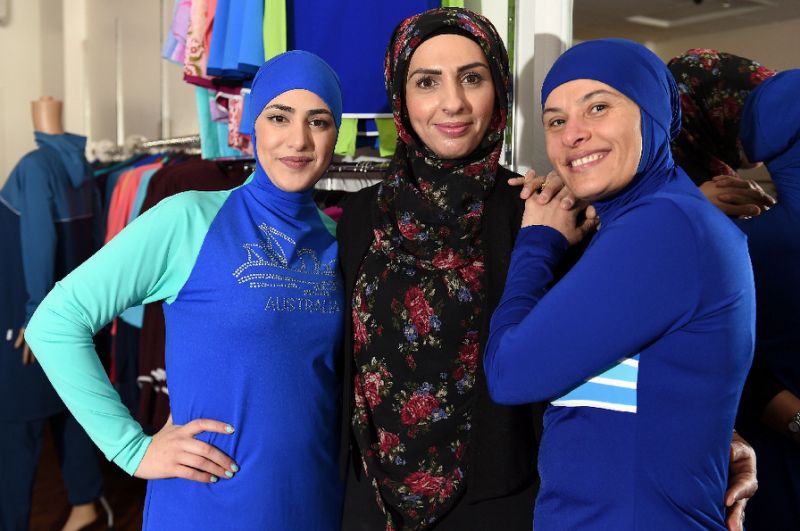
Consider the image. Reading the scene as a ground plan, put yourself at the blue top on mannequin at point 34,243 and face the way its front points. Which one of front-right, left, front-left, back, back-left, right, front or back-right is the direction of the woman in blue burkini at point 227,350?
left

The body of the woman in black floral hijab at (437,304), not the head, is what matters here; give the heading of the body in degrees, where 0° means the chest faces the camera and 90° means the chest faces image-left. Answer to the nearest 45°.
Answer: approximately 0°

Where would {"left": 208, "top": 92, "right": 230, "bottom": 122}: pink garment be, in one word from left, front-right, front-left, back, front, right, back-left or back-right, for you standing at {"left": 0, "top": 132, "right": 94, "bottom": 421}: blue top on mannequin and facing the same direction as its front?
back-left
